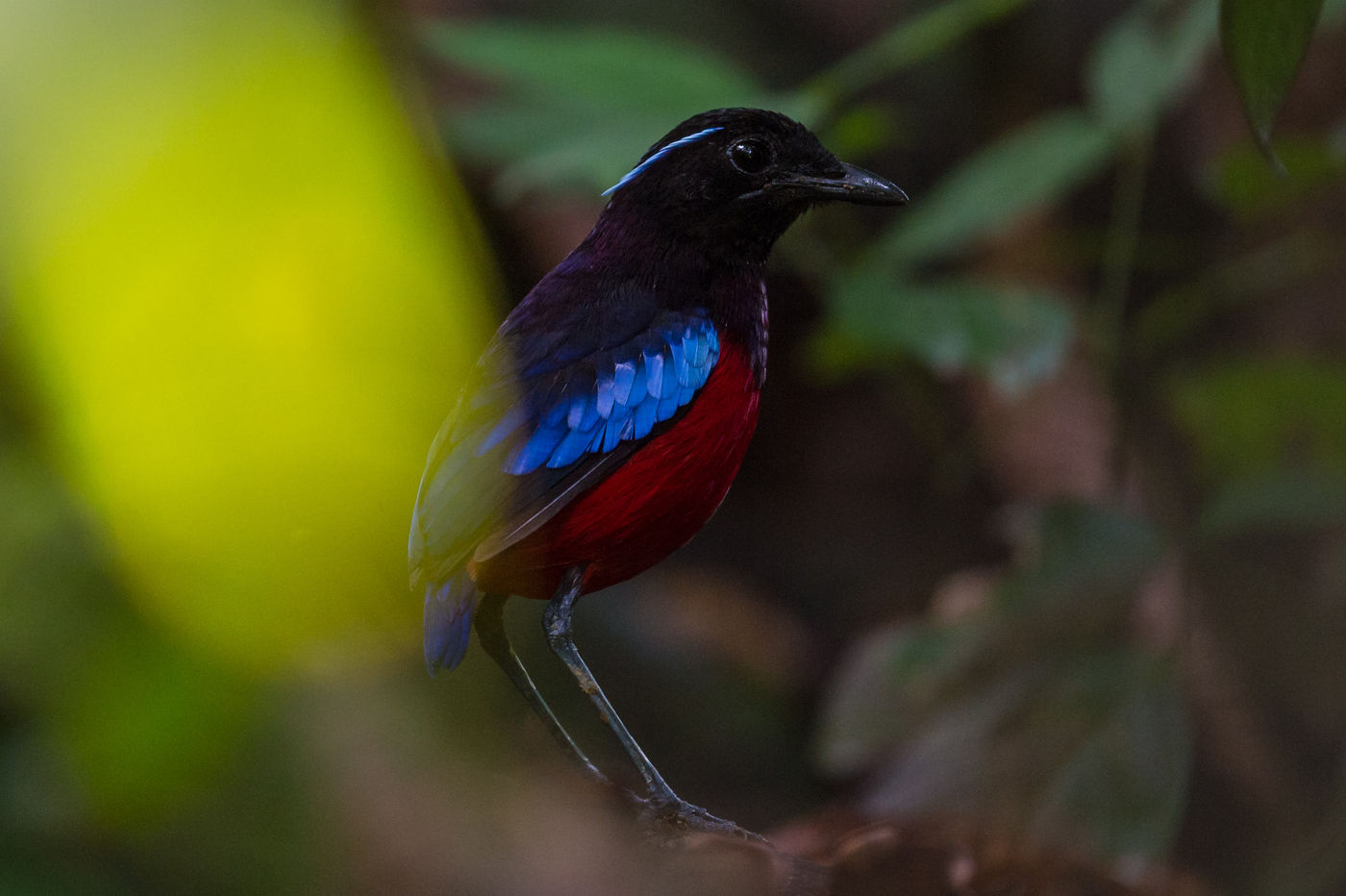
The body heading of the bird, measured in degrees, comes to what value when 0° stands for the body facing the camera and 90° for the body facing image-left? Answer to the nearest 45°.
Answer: approximately 270°

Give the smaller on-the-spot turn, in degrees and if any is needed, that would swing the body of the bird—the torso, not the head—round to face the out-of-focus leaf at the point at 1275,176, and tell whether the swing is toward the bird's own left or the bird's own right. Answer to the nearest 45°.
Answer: approximately 45° to the bird's own left

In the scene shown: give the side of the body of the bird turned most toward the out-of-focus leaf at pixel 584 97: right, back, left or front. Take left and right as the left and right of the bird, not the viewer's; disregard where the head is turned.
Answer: left
